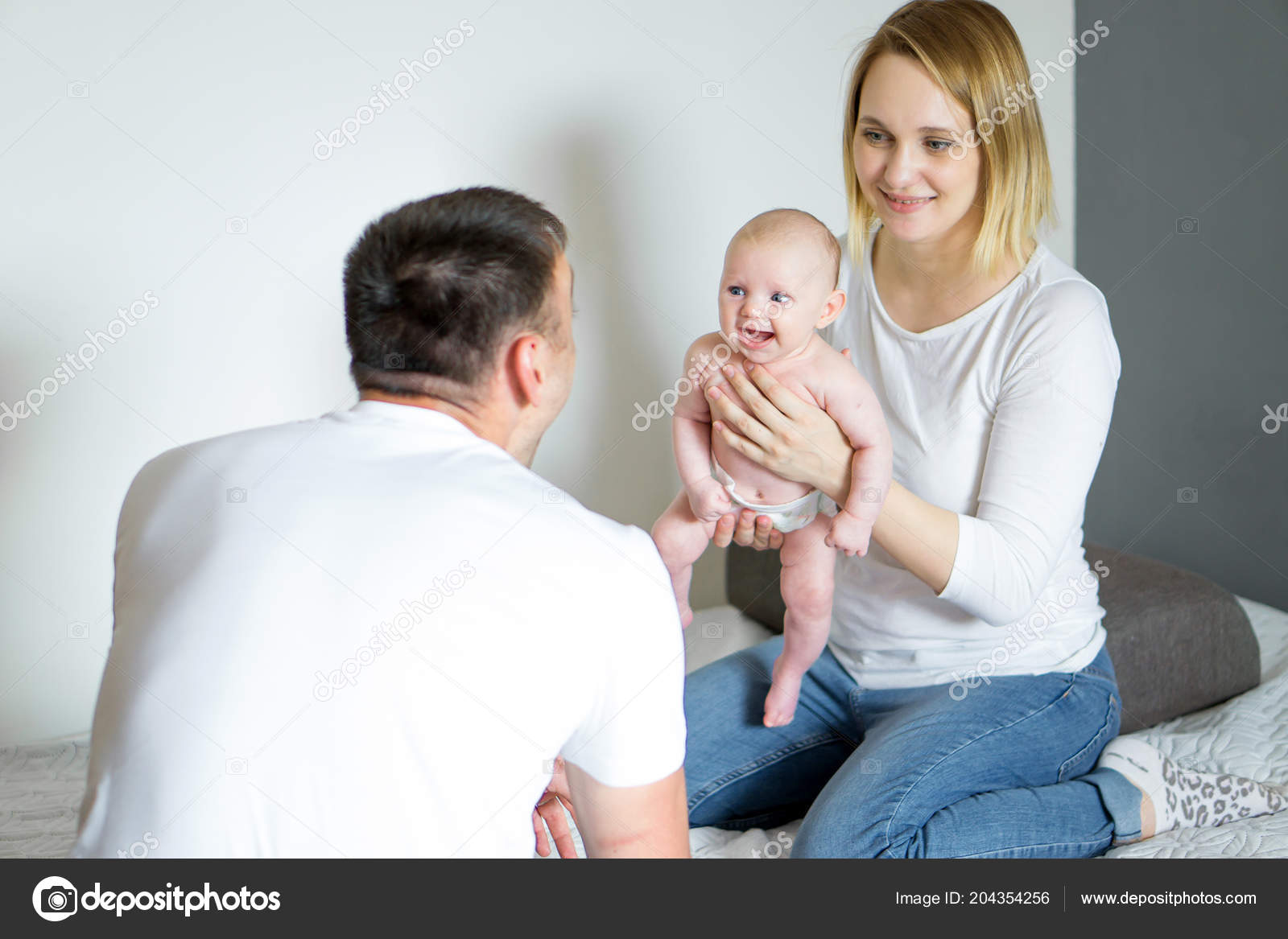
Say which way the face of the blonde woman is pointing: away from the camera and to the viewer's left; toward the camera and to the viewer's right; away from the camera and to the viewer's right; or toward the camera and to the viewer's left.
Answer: toward the camera and to the viewer's left

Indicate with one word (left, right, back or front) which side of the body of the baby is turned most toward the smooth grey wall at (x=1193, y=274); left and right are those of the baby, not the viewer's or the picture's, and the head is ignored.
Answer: back

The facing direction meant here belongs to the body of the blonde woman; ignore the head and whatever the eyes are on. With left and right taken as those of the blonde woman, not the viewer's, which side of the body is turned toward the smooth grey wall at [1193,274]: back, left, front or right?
back

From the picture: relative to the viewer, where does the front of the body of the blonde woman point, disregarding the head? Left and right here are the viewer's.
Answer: facing the viewer and to the left of the viewer

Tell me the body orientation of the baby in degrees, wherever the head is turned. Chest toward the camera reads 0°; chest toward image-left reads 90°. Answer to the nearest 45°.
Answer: approximately 45°

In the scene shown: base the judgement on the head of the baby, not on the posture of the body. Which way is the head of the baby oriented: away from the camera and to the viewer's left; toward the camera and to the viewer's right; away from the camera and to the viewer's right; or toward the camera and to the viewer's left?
toward the camera and to the viewer's left
